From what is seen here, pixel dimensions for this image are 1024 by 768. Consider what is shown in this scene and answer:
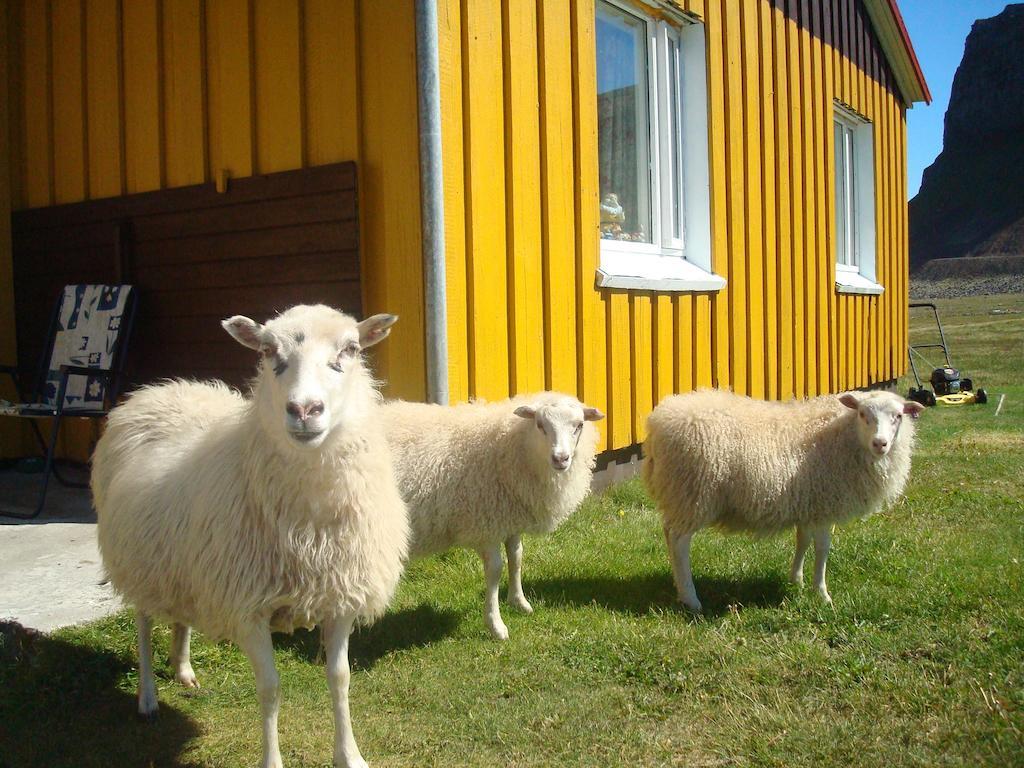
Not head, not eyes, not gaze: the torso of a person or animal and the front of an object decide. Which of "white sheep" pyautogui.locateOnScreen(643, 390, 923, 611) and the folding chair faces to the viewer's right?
the white sheep

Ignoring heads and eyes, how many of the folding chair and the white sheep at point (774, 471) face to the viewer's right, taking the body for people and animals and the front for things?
1

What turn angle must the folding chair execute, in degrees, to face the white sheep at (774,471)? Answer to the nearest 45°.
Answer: approximately 90° to its left

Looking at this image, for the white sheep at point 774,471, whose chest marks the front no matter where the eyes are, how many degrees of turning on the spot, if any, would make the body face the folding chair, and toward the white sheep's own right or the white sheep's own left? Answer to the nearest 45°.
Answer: approximately 180°

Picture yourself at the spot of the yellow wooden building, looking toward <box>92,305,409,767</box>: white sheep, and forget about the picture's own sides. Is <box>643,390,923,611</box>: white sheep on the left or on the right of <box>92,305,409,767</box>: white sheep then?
left

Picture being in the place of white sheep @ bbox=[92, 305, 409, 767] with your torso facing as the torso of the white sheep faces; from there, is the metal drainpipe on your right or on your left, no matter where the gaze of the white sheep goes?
on your left

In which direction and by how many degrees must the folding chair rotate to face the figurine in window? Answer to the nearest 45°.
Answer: approximately 135° to its left

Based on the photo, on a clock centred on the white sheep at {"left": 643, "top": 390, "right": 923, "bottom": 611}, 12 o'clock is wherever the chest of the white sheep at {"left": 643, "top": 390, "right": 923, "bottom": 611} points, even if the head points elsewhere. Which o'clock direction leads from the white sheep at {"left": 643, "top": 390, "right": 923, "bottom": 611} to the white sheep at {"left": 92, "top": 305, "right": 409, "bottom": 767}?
the white sheep at {"left": 92, "top": 305, "right": 409, "bottom": 767} is roughly at 4 o'clock from the white sheep at {"left": 643, "top": 390, "right": 923, "bottom": 611}.

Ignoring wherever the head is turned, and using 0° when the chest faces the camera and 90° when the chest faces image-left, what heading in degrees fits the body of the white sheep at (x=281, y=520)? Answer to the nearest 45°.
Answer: approximately 315°

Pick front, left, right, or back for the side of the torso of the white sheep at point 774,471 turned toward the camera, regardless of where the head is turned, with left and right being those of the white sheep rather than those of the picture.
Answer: right

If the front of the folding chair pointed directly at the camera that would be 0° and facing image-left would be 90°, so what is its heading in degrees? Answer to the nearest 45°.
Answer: approximately 45°

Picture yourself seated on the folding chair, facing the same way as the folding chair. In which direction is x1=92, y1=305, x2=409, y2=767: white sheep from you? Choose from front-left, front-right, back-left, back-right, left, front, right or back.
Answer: front-left

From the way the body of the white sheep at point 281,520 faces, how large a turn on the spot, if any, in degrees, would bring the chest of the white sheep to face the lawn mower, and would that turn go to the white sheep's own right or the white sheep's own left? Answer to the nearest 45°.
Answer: approximately 90° to the white sheep's own left
